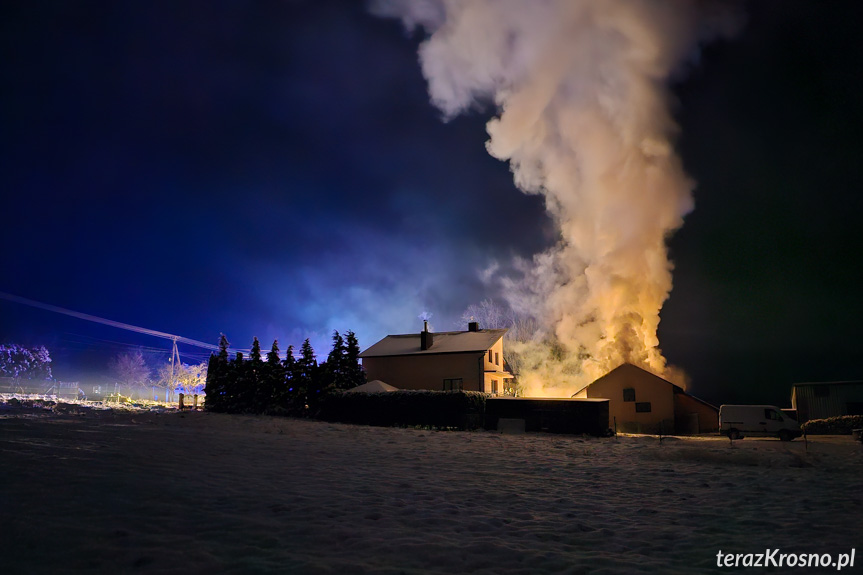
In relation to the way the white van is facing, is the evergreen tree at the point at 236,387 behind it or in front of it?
behind

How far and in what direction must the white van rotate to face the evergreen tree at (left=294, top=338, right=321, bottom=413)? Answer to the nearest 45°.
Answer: approximately 180°

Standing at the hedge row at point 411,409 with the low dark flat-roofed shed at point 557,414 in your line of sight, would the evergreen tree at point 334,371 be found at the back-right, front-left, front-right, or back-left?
back-left

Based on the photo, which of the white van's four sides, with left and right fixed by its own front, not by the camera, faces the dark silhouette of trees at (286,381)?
back

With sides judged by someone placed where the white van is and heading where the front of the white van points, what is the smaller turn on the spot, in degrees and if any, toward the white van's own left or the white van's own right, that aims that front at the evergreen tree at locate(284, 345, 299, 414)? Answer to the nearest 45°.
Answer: approximately 180°

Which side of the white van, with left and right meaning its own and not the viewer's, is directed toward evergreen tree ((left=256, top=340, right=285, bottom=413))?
back

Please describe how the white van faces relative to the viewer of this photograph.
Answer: facing to the right of the viewer

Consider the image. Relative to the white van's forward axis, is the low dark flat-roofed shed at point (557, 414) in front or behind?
behind
